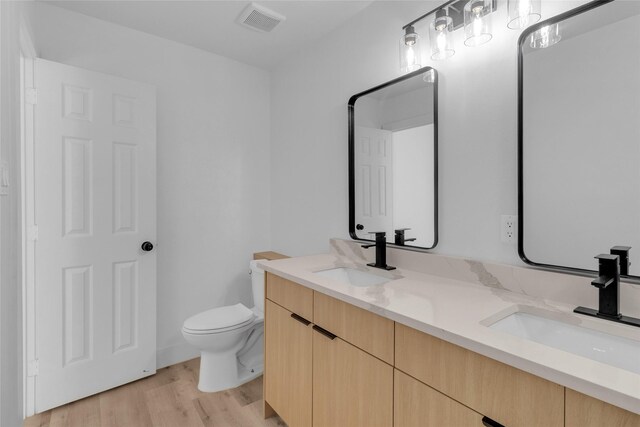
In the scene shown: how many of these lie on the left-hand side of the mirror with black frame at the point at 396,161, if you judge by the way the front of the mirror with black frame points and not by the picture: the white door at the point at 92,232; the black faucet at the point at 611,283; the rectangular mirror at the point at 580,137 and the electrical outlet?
3

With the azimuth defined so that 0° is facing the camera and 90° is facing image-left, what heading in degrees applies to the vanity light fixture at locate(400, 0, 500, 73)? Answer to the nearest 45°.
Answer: approximately 45°

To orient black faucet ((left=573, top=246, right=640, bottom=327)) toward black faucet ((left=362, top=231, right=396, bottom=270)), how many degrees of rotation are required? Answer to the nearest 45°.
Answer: approximately 45° to its right

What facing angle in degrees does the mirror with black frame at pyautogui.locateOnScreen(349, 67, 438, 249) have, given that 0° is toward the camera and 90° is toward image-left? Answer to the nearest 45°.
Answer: approximately 45°

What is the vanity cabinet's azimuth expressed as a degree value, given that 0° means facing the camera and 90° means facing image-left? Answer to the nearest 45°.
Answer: approximately 45°

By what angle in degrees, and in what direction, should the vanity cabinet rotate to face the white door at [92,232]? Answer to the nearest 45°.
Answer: approximately 45° to its right
